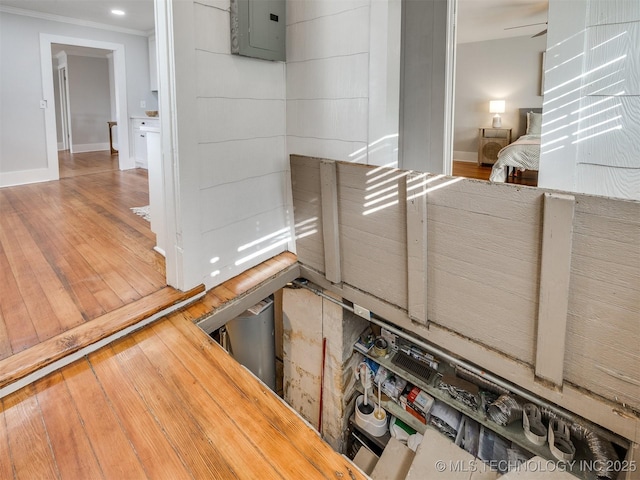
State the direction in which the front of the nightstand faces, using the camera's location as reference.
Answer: facing the viewer

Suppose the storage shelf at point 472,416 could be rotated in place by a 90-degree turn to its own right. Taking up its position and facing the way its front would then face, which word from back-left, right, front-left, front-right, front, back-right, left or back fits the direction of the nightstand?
front-right

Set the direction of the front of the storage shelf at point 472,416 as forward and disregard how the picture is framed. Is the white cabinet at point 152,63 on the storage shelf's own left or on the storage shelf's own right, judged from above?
on the storage shelf's own right

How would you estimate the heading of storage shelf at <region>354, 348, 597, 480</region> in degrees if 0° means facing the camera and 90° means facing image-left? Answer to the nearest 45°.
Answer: approximately 45°

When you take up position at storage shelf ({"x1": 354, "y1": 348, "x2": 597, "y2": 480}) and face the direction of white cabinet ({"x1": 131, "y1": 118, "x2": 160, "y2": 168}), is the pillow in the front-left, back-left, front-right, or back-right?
front-right

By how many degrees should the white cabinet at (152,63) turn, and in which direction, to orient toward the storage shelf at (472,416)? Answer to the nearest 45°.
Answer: approximately 90° to its left

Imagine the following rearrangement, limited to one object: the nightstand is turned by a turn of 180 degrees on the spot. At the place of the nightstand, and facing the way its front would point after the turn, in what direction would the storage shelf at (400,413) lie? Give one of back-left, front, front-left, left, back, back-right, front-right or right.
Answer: back

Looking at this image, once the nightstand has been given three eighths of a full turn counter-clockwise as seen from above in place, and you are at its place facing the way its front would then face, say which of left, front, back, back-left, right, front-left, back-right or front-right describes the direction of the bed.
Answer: back-right

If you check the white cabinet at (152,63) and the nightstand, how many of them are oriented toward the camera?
1

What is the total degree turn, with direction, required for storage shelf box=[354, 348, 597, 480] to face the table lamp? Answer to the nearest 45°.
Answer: approximately 135° to its right
